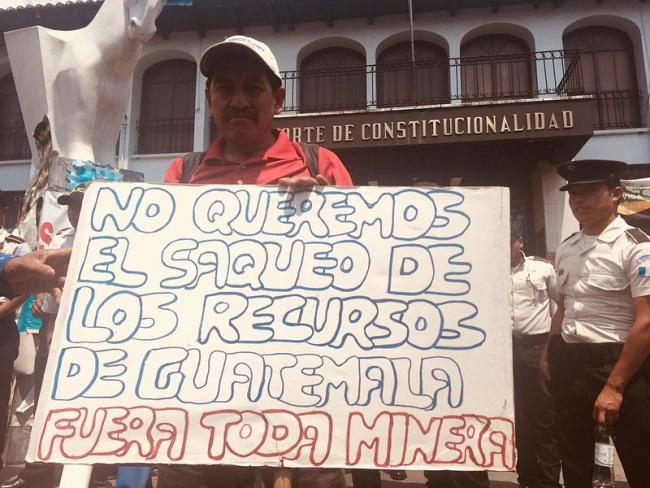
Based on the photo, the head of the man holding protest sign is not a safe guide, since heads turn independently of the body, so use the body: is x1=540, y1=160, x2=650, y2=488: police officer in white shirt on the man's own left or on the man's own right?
on the man's own left

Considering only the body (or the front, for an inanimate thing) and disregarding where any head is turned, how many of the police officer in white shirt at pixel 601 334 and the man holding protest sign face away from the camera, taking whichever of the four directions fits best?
0

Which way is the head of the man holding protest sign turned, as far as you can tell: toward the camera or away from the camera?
toward the camera

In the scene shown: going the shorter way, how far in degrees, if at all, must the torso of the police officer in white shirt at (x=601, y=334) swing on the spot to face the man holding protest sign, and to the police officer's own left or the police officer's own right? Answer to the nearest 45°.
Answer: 0° — they already face them

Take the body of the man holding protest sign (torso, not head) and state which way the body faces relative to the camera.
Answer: toward the camera

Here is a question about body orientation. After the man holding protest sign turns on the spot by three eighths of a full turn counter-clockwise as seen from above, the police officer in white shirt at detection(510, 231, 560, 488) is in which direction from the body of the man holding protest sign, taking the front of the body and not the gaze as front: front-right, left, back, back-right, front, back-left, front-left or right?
front

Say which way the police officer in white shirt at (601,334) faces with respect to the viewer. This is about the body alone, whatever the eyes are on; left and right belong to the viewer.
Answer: facing the viewer and to the left of the viewer

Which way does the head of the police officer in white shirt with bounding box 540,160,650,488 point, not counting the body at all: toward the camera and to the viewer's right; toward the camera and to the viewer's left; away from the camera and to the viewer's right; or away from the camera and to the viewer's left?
toward the camera and to the viewer's left

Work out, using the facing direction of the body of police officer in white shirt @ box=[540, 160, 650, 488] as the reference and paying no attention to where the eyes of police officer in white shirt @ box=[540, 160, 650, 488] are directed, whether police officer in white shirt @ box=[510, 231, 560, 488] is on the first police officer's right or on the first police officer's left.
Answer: on the first police officer's right
